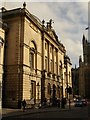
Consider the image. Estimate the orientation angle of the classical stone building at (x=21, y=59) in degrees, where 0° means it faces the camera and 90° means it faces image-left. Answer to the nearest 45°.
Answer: approximately 315°
